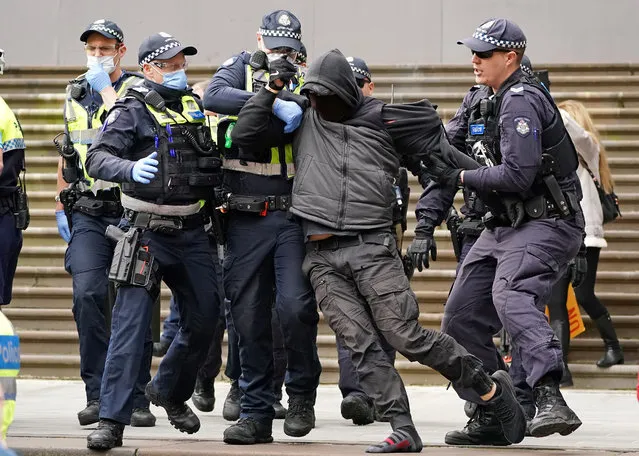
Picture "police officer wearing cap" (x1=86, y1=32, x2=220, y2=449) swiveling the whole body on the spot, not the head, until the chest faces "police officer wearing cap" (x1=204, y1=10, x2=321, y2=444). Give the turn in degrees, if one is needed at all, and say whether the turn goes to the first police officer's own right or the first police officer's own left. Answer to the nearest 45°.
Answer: approximately 45° to the first police officer's own left

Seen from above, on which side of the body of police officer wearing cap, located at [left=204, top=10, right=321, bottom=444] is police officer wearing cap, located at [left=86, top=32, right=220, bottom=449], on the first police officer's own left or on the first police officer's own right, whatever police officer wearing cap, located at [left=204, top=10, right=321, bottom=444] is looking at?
on the first police officer's own right

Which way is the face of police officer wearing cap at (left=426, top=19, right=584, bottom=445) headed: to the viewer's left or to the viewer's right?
to the viewer's left

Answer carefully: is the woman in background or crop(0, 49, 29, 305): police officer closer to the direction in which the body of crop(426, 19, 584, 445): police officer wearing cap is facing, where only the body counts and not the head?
the police officer

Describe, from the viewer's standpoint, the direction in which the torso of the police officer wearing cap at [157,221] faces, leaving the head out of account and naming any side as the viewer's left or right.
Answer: facing the viewer and to the right of the viewer

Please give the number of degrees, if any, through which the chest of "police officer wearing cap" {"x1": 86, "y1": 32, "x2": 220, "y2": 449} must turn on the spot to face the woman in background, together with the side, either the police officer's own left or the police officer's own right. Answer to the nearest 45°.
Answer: approximately 90° to the police officer's own left

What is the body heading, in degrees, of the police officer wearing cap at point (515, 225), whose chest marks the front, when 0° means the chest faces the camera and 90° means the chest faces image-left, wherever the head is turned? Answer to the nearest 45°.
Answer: approximately 90°

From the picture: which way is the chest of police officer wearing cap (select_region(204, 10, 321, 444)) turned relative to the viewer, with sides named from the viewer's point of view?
facing the viewer

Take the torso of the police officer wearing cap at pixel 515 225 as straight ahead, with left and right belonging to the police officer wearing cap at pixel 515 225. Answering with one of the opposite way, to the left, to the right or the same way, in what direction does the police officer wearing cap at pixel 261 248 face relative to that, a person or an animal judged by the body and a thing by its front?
to the left

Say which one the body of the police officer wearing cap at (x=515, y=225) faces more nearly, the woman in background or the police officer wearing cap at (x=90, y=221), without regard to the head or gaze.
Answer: the police officer wearing cap

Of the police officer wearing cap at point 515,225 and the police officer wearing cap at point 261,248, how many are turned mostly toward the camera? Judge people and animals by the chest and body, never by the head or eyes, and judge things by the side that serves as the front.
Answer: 1

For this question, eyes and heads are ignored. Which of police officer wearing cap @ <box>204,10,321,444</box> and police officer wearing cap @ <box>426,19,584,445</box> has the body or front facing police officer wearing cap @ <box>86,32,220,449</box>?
police officer wearing cap @ <box>426,19,584,445</box>

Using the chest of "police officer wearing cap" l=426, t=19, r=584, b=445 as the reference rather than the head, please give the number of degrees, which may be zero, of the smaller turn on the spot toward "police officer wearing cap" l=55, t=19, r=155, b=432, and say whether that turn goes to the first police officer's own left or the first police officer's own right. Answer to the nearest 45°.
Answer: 0° — they already face them

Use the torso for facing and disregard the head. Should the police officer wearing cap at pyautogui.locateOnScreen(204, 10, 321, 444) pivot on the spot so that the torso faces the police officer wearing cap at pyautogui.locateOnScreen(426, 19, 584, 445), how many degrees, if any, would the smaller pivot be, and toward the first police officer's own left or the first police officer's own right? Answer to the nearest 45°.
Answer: approximately 90° to the first police officer's own left

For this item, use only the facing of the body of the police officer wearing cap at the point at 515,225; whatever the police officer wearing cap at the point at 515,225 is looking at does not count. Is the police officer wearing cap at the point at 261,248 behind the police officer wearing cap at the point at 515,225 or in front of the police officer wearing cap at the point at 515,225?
in front
